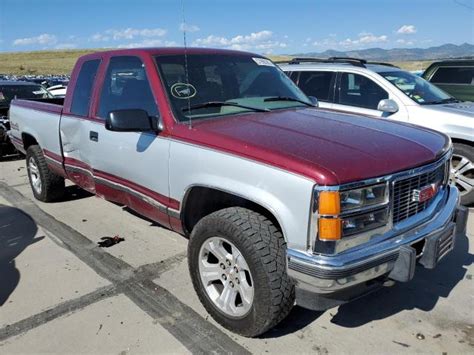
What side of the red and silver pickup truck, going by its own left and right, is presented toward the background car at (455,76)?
left

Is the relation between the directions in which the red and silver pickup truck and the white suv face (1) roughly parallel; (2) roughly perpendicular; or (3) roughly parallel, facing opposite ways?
roughly parallel

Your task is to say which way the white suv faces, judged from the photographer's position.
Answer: facing the viewer and to the right of the viewer

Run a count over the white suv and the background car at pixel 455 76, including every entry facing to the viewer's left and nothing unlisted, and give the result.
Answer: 0

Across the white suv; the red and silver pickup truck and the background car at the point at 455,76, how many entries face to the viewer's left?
0

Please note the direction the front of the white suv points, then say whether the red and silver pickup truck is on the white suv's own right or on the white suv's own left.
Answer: on the white suv's own right

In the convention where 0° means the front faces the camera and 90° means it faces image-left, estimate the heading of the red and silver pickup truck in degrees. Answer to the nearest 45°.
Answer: approximately 315°

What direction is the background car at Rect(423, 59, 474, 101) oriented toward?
to the viewer's right

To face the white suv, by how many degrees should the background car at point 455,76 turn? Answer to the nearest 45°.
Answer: approximately 90° to its right

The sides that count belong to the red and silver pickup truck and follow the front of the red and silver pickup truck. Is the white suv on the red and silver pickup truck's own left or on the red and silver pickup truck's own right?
on the red and silver pickup truck's own left
